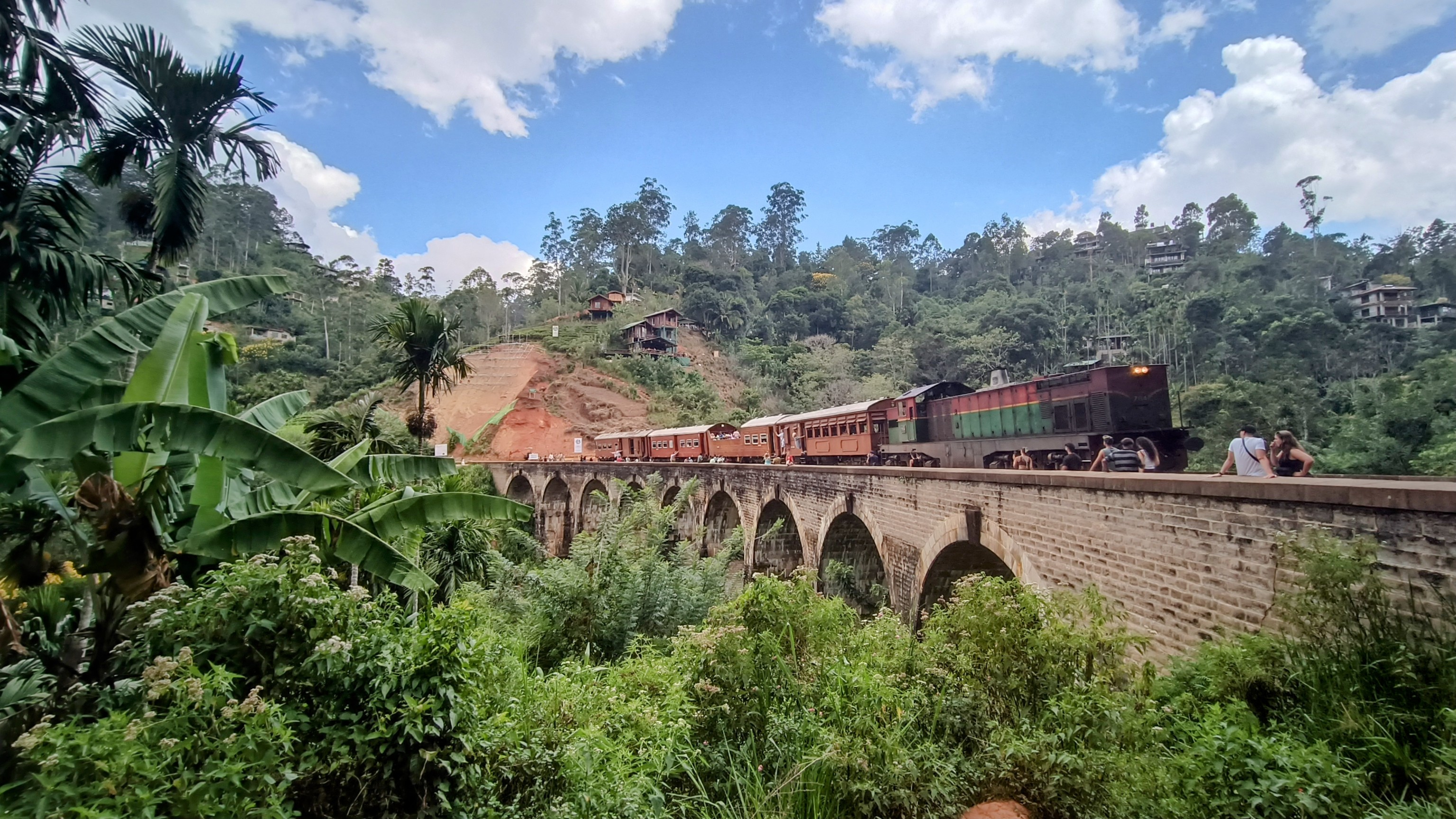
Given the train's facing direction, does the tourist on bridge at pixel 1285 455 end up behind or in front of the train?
in front

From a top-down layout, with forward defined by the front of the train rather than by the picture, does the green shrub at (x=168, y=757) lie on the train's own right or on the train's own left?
on the train's own right

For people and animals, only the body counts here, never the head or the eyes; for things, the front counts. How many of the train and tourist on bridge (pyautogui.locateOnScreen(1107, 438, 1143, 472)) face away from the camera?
1

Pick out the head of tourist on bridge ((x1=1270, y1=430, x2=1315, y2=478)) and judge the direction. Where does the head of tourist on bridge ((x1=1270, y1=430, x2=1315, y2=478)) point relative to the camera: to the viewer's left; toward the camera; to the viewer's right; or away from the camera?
to the viewer's left

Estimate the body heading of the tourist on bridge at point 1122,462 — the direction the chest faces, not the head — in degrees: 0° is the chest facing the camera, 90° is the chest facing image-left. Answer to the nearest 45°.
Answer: approximately 180°

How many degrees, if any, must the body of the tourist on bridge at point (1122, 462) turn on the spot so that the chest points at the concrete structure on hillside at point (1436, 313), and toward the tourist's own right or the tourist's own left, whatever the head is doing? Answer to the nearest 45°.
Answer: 0° — they already face it

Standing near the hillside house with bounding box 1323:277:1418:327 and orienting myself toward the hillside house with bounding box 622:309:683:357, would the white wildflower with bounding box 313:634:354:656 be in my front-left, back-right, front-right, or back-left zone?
front-left

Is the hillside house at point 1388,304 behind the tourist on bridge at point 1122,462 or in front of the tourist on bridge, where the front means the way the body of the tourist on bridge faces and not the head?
in front

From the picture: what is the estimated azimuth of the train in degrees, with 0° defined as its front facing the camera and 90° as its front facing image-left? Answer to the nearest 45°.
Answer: approximately 315°

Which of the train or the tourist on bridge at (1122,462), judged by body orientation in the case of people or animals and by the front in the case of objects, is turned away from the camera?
the tourist on bridge

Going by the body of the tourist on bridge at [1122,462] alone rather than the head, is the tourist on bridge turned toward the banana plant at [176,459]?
no

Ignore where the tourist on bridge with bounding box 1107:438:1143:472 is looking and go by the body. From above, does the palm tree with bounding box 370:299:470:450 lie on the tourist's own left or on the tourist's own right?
on the tourist's own left

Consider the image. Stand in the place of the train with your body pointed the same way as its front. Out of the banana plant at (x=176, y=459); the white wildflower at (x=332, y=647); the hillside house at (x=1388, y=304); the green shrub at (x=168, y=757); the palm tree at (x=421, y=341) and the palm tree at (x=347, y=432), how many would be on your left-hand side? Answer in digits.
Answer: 1
